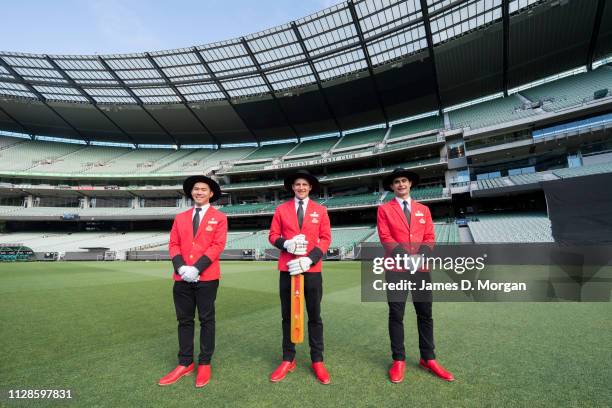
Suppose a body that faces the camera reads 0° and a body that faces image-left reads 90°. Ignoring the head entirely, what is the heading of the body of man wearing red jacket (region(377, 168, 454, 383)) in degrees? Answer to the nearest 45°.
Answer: approximately 0°

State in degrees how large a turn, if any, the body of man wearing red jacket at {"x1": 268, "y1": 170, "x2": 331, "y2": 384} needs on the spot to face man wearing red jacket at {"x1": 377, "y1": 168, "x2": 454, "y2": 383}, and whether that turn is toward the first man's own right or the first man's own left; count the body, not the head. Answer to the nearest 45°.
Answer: approximately 90° to the first man's own left

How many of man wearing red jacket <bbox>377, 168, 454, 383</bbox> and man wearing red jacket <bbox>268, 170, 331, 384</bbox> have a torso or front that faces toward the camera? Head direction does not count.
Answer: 2

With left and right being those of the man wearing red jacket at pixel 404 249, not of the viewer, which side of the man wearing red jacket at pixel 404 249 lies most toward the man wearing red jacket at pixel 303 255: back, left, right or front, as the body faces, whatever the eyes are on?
right

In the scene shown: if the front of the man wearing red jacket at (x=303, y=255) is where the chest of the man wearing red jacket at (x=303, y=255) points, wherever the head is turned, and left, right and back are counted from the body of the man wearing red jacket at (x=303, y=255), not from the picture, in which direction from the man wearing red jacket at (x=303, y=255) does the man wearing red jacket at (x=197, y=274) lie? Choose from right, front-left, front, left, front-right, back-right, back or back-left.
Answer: right
